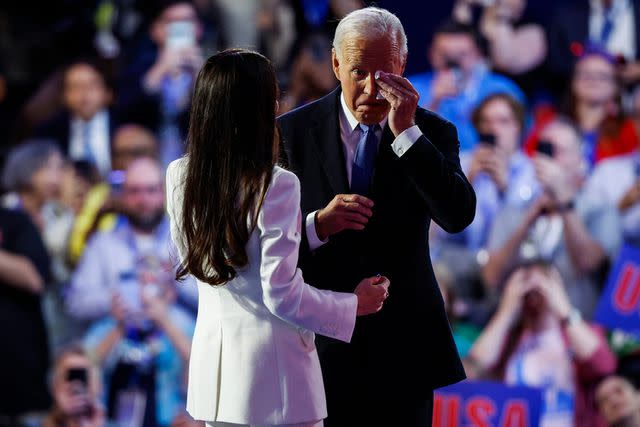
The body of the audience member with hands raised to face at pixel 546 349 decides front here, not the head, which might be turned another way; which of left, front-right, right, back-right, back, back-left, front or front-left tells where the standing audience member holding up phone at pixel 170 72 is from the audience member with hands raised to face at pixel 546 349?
right

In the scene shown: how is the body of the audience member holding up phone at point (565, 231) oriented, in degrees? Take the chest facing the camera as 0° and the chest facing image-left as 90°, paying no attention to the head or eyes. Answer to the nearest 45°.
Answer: approximately 45°

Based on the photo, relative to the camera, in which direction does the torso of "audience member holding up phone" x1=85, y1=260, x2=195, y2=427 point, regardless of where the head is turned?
toward the camera

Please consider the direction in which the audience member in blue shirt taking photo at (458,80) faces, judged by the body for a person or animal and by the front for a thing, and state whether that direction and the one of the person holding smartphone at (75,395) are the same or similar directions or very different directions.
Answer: same or similar directions

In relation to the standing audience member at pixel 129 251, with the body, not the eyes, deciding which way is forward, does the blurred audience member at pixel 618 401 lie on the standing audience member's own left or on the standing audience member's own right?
on the standing audience member's own left

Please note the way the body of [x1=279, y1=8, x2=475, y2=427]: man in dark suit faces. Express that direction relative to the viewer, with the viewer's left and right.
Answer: facing the viewer

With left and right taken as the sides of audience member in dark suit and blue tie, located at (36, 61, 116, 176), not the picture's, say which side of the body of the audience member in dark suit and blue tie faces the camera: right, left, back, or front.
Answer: front

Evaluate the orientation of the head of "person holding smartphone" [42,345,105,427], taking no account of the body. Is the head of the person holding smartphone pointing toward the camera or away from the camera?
toward the camera

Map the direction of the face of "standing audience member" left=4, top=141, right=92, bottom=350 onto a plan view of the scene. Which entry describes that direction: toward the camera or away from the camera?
toward the camera
